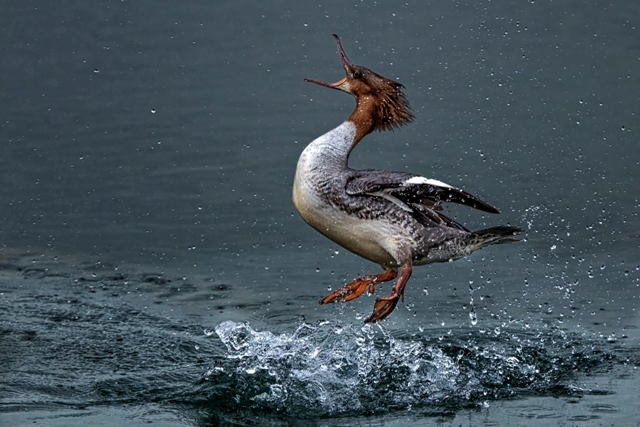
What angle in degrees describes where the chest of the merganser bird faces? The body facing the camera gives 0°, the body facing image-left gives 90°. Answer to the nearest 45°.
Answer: approximately 90°

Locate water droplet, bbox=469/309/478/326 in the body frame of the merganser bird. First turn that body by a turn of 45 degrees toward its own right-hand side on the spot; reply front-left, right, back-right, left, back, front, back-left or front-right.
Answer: right
